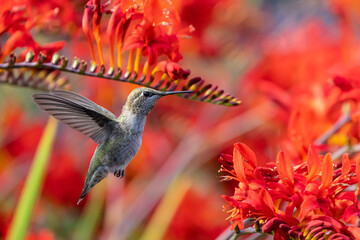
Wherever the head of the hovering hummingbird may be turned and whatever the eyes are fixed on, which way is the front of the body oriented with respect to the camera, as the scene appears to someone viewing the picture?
to the viewer's right
